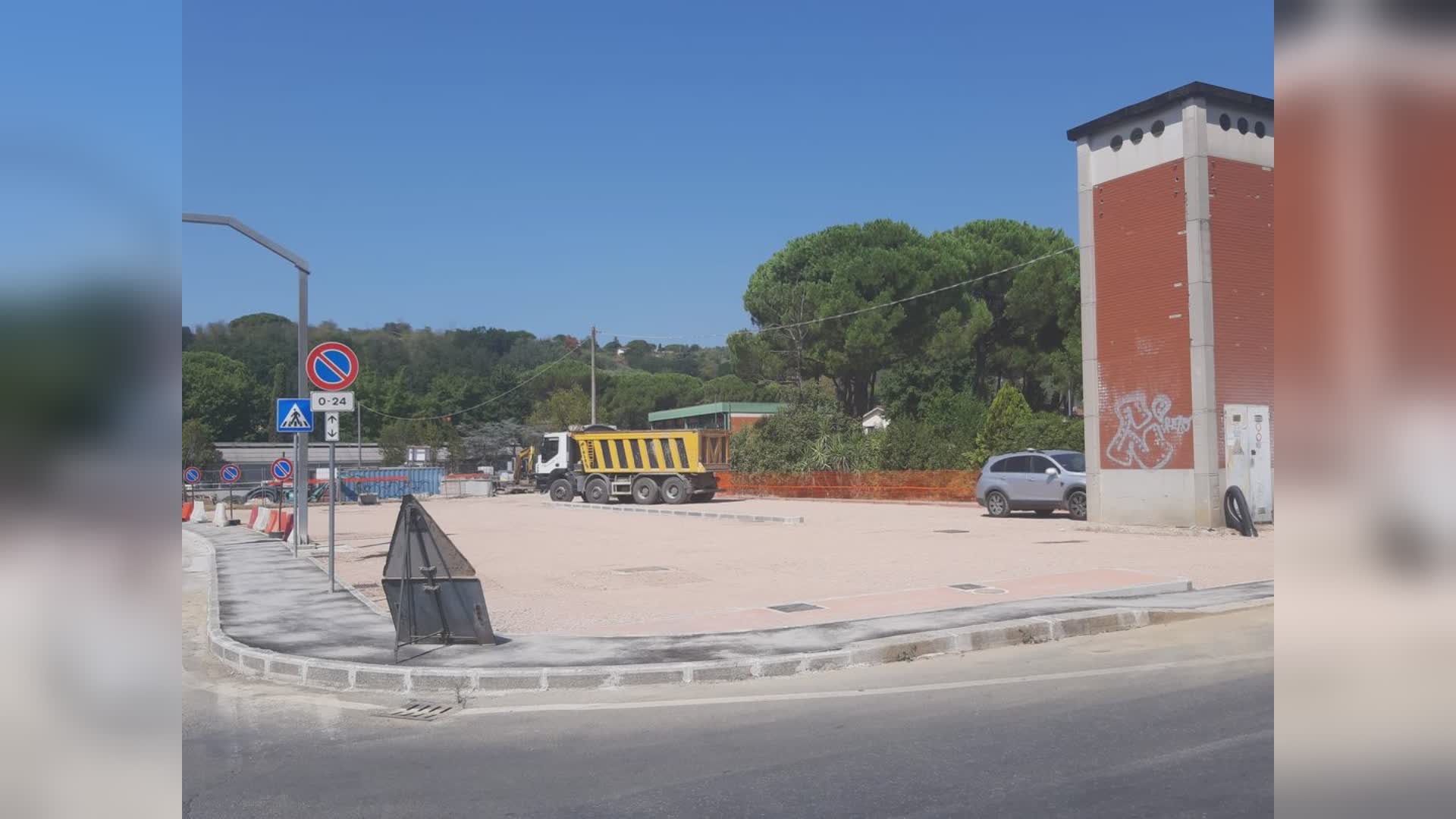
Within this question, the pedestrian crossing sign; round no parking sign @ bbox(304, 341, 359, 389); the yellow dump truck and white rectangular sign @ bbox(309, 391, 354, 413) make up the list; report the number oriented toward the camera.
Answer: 3

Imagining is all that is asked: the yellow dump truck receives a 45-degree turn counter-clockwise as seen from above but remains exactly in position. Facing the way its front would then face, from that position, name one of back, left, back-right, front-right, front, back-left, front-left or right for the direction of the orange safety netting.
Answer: back

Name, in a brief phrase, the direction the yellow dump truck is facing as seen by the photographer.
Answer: facing away from the viewer and to the left of the viewer

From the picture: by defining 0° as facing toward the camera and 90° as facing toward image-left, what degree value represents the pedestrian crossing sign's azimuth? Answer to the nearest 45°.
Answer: approximately 0°
